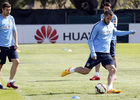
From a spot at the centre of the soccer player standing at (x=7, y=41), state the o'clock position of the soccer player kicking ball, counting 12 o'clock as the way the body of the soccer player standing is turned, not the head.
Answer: The soccer player kicking ball is roughly at 11 o'clock from the soccer player standing.

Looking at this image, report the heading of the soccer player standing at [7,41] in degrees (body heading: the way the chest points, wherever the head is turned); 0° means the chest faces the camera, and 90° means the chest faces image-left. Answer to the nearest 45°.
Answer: approximately 315°
